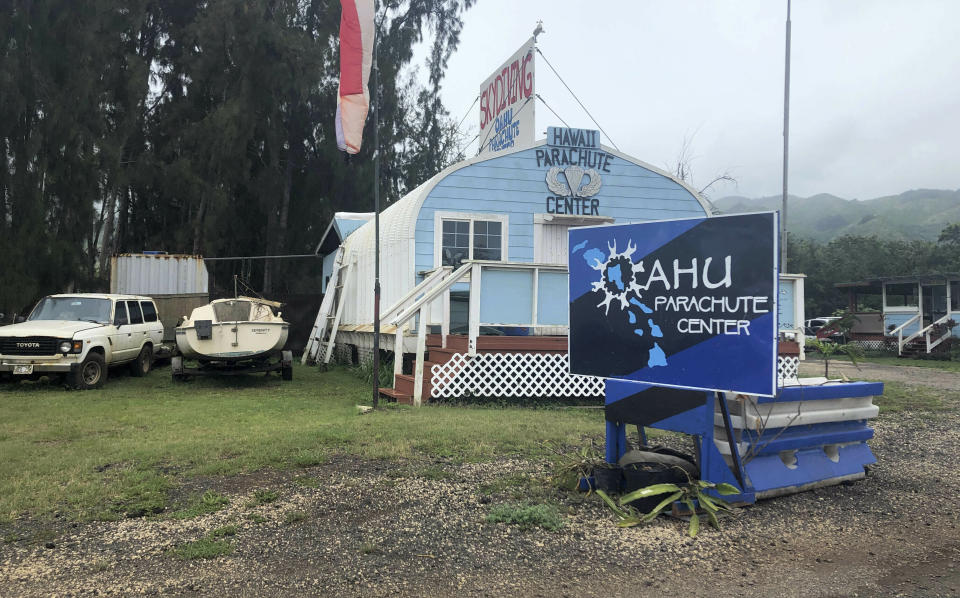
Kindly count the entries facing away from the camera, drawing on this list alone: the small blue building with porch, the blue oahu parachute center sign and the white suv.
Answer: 0

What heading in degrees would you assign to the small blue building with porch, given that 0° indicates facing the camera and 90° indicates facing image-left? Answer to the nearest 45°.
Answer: approximately 45°

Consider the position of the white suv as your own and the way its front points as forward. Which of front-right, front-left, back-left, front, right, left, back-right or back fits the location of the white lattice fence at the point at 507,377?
left

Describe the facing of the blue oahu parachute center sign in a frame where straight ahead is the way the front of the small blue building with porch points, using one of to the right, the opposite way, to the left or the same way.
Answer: the same way

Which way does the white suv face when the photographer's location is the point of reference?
facing the viewer and to the left of the viewer

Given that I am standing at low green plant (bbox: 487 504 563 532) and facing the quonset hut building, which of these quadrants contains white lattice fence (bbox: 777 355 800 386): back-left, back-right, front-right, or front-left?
front-right

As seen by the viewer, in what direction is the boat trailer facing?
away from the camera

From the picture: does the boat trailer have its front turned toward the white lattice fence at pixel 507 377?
no

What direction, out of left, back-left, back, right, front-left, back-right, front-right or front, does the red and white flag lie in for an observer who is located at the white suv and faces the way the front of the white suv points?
left

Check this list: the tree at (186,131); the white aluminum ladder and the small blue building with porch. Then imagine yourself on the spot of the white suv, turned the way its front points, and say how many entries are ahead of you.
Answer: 0

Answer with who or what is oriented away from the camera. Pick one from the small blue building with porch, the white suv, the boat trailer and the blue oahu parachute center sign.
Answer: the boat trailer

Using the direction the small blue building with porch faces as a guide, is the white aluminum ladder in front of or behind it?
in front

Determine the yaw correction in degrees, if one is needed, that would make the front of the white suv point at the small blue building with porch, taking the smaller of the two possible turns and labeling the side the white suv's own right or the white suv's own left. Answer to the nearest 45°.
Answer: approximately 135° to the white suv's own left
